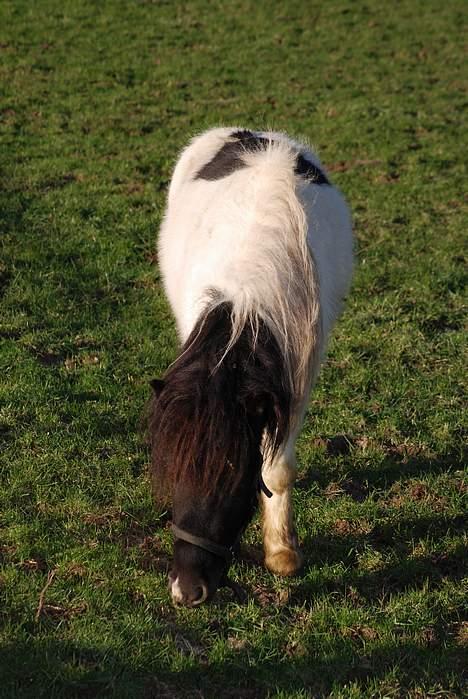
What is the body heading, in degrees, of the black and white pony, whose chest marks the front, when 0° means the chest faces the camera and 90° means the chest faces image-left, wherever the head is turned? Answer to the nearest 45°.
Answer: approximately 0°
